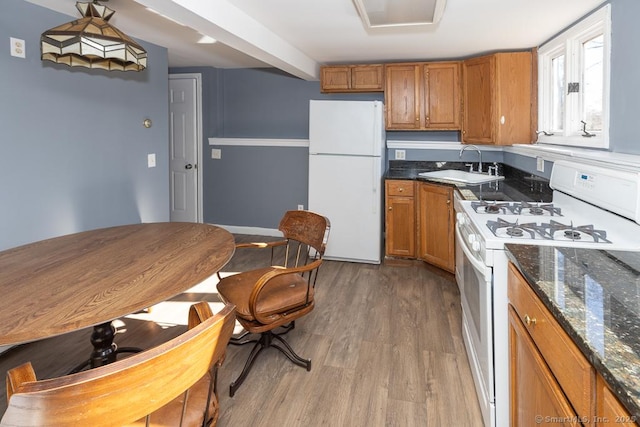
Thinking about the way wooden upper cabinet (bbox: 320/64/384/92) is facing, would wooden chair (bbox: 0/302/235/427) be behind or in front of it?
in front

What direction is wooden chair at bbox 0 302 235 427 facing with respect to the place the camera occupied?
facing away from the viewer and to the left of the viewer

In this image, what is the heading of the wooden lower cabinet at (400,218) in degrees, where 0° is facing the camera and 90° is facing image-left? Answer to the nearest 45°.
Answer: approximately 0°

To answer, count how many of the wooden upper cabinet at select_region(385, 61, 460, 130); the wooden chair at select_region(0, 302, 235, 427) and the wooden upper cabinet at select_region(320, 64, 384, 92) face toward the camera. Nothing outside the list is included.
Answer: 2

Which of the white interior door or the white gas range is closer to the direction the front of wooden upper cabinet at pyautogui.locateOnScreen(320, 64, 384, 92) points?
the white gas range

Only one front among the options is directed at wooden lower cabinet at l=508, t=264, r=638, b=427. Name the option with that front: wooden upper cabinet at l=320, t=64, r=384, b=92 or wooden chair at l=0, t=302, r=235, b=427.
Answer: the wooden upper cabinet

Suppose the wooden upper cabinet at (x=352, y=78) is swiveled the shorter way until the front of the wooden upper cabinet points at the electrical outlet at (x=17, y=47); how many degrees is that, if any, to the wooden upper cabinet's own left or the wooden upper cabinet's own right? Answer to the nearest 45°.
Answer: approximately 45° to the wooden upper cabinet's own right

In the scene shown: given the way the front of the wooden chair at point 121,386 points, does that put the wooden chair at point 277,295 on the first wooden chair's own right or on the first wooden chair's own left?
on the first wooden chair's own right

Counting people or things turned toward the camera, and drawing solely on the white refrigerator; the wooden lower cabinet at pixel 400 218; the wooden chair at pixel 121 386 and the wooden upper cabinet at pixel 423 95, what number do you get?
3
